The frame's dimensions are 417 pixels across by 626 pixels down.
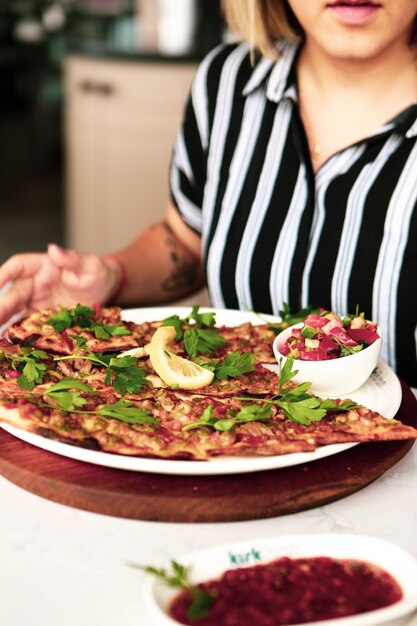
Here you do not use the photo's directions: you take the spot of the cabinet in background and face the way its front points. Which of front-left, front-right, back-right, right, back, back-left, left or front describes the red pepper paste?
front

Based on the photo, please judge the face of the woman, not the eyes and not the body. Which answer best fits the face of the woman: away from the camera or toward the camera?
toward the camera

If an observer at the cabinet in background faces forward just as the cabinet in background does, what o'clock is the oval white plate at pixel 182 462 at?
The oval white plate is roughly at 12 o'clock from the cabinet in background.

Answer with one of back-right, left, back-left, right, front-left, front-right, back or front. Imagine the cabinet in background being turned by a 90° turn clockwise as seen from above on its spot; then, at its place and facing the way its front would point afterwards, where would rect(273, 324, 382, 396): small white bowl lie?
left

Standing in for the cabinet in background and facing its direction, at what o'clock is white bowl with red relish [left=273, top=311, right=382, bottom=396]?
The white bowl with red relish is roughly at 12 o'clock from the cabinet in background.

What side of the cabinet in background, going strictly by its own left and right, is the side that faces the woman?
front

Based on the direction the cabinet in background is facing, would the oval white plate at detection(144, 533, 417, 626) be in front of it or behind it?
in front

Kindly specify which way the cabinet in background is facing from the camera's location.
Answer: facing the viewer

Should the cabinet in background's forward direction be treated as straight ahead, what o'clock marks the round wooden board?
The round wooden board is roughly at 12 o'clock from the cabinet in background.

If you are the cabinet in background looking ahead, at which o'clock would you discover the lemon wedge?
The lemon wedge is roughly at 12 o'clock from the cabinet in background.

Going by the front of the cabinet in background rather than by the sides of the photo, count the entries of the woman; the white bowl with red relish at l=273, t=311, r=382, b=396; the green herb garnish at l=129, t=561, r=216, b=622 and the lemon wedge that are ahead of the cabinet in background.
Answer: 4

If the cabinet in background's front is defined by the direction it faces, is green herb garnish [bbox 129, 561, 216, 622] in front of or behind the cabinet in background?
in front

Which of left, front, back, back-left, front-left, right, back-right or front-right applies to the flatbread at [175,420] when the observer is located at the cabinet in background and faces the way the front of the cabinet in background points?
front

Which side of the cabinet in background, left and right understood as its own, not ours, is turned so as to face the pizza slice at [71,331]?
front
